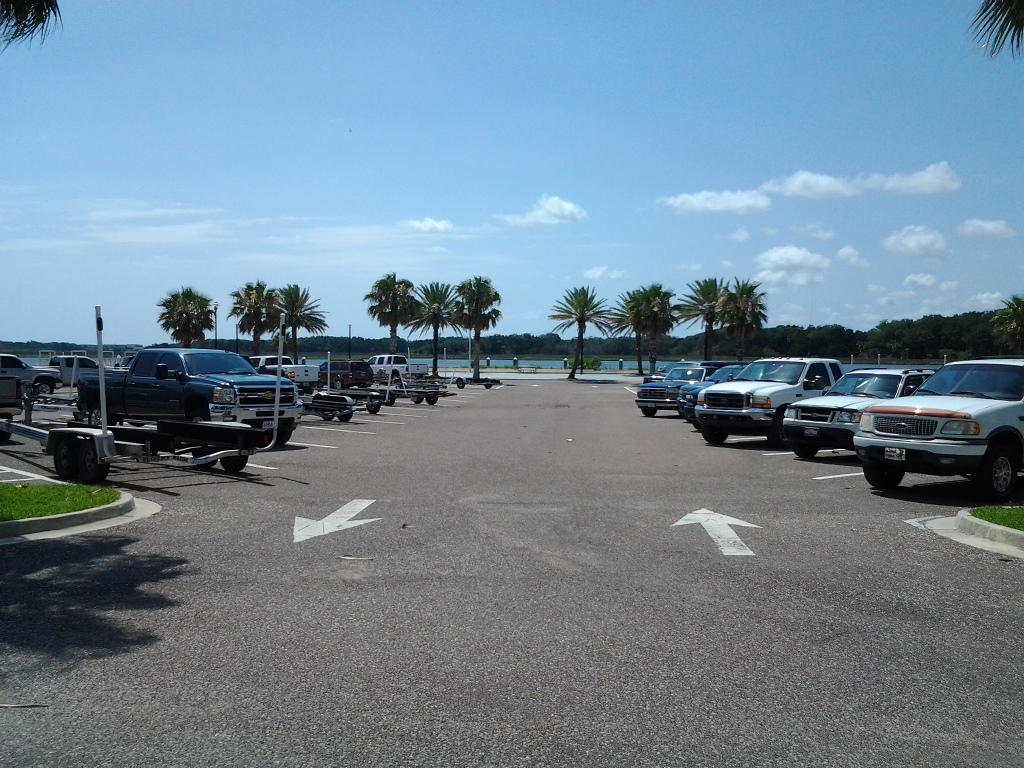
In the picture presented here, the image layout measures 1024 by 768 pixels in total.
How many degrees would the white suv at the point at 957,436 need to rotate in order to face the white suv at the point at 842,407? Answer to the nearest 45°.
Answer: approximately 90° to its right

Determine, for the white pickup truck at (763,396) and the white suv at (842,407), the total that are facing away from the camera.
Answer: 0

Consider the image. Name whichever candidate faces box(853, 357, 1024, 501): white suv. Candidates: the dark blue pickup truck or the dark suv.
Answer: the dark blue pickup truck

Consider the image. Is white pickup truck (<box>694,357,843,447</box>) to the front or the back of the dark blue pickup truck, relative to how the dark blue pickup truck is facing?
to the front

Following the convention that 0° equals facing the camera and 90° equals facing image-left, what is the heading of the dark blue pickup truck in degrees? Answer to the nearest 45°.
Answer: approximately 315°

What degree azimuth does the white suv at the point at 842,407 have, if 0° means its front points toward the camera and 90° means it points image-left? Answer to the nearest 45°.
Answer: approximately 45°

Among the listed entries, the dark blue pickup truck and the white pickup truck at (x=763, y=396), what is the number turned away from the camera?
0

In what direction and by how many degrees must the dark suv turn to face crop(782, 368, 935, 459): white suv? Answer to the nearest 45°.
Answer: approximately 135° to its left

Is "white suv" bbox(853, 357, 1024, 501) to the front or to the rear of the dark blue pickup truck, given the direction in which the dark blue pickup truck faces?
to the front

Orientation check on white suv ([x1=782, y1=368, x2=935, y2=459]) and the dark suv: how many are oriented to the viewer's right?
0
